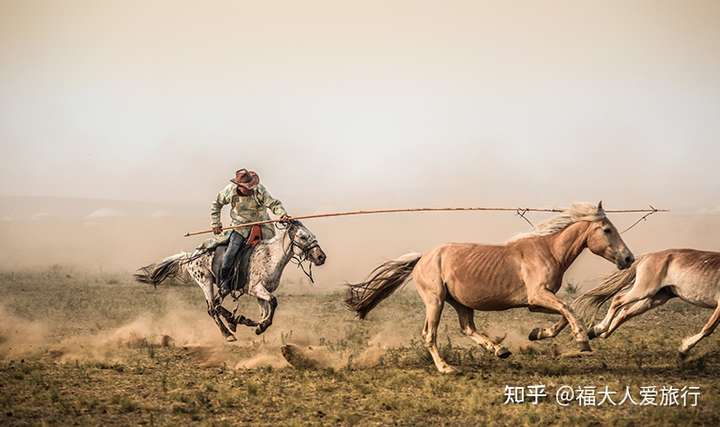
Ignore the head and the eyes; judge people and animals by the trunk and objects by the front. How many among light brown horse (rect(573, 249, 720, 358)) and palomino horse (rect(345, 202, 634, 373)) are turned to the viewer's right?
2

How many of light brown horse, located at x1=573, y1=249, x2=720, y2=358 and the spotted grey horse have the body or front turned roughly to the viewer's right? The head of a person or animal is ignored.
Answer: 2

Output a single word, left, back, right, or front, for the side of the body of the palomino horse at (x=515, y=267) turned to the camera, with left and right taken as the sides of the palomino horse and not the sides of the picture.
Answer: right

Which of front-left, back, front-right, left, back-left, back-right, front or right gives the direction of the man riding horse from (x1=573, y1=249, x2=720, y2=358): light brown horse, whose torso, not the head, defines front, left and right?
back

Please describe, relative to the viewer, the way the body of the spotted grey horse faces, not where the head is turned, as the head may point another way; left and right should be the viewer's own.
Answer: facing to the right of the viewer

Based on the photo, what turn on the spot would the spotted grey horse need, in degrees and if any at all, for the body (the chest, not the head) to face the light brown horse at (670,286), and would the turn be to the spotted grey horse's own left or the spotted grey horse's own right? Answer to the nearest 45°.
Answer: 0° — it already faces it

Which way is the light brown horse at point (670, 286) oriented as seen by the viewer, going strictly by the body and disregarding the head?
to the viewer's right

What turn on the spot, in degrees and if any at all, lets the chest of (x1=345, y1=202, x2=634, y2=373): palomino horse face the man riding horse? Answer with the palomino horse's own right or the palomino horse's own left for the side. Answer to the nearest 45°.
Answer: approximately 180°
